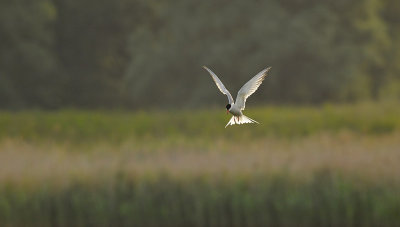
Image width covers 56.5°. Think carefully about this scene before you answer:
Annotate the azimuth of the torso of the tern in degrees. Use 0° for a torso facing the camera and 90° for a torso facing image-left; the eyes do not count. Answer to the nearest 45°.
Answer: approximately 45°
